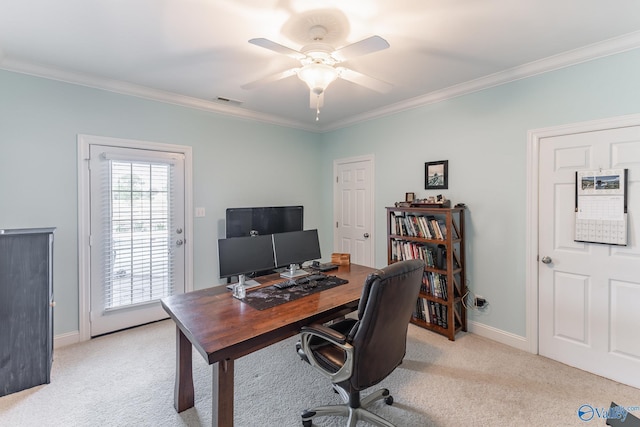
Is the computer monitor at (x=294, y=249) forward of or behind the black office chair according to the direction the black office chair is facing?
forward

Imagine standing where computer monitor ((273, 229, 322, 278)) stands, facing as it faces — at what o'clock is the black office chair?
The black office chair is roughly at 1 o'clock from the computer monitor.

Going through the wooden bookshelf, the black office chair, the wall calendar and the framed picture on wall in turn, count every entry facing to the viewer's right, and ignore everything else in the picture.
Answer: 0

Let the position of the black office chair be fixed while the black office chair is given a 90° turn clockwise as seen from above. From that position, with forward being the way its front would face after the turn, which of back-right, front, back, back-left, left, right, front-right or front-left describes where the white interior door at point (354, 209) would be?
front-left

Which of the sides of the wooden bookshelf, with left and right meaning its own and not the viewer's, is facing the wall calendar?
left

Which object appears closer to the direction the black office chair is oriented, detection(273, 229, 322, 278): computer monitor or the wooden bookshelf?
the computer monitor

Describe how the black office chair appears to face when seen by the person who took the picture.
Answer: facing away from the viewer and to the left of the viewer

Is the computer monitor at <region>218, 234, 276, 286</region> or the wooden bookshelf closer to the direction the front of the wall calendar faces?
the computer monitor

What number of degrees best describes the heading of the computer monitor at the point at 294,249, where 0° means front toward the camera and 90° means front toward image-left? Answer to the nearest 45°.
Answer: approximately 315°

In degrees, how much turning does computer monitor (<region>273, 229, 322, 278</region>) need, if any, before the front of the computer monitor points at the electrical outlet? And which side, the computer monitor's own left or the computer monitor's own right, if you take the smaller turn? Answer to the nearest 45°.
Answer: approximately 45° to the computer monitor's own left

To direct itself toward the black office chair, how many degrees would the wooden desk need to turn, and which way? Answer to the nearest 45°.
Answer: approximately 45° to its left

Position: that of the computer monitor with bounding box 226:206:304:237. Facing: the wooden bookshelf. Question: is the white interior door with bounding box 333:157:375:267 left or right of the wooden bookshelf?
left

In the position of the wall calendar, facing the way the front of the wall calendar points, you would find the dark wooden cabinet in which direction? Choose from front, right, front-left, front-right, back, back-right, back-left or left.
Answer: front

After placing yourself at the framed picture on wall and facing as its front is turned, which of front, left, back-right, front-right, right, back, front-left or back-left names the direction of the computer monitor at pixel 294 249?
front

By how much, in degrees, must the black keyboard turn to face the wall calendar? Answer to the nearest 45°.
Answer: approximately 45° to its left
